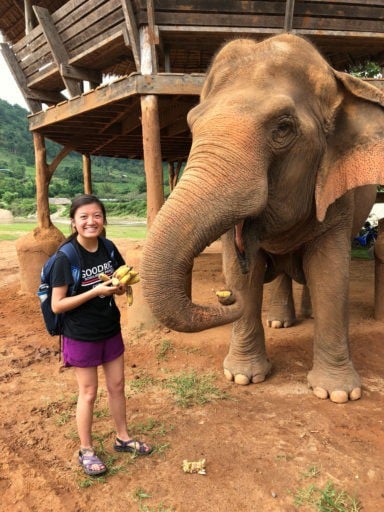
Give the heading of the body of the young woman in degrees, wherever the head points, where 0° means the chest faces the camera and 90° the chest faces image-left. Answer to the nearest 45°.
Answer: approximately 315°

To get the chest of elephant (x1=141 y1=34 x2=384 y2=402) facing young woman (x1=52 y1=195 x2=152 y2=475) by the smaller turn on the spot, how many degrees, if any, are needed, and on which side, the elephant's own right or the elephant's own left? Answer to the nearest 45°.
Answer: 0° — it already faces them

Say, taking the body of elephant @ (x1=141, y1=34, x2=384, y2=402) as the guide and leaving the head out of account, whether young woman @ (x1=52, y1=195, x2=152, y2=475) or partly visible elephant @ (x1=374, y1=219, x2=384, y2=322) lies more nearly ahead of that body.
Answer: the young woman

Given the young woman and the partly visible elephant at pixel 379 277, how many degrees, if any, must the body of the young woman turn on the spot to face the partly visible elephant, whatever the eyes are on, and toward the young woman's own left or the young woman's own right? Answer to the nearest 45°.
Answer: approximately 90° to the young woman's own left

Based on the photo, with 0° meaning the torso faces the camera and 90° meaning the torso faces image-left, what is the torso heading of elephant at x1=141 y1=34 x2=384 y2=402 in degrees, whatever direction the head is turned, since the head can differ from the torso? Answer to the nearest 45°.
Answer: approximately 45°

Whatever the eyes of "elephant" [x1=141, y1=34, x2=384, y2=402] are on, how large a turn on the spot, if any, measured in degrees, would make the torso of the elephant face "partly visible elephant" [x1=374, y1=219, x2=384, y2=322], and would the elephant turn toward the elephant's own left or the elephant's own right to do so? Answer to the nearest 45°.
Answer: approximately 180°

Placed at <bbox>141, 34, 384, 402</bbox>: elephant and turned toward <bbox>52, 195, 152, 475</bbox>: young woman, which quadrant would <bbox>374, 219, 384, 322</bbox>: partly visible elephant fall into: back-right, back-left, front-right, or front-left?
back-right
